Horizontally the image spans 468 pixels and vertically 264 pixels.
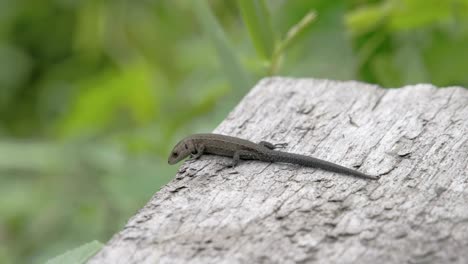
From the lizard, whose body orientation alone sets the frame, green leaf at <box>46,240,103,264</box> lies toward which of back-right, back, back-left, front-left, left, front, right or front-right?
front-left

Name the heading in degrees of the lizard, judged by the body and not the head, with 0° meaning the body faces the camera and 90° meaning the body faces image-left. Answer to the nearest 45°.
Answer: approximately 90°

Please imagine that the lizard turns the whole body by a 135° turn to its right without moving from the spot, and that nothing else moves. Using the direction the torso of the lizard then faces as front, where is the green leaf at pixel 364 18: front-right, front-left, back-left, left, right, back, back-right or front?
front
